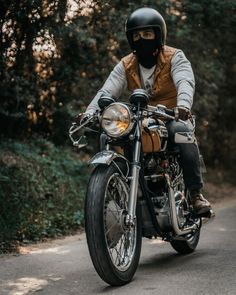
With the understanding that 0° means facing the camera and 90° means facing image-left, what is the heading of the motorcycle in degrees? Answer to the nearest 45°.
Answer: approximately 45°

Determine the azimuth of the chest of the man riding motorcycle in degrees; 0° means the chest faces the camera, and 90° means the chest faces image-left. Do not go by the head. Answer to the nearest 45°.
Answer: approximately 45°
